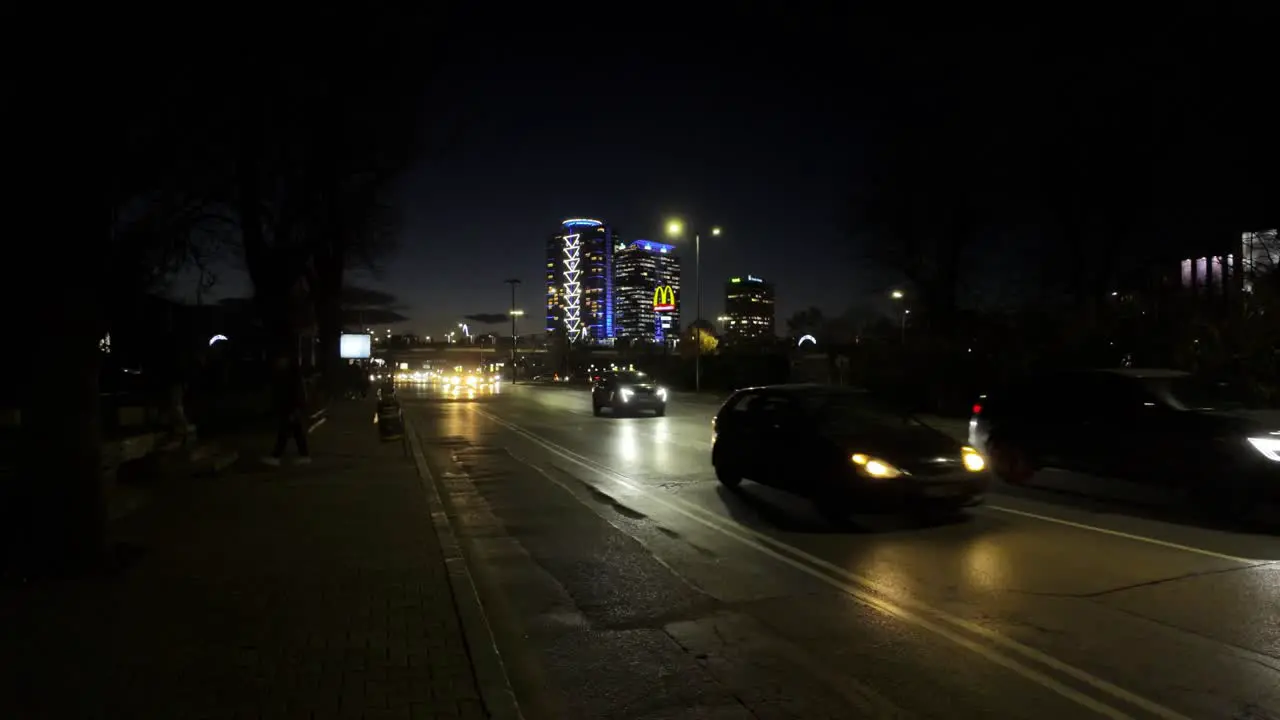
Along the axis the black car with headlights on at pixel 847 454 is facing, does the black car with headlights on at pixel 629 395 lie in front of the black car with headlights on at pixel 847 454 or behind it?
behind

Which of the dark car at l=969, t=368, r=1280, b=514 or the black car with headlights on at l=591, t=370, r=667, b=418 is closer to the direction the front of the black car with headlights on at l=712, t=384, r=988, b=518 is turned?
the dark car

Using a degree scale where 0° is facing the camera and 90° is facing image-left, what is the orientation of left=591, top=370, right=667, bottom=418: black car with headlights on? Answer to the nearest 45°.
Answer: approximately 315°

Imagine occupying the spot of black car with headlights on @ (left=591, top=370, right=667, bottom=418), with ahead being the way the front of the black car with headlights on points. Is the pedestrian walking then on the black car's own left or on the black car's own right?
on the black car's own right
